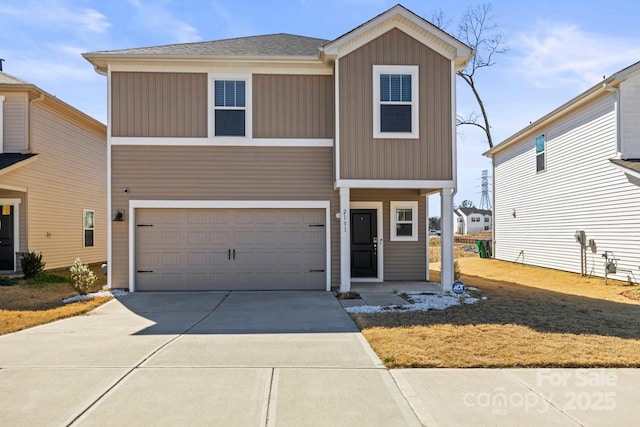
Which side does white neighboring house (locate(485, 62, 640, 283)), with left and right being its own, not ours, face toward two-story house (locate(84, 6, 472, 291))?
right

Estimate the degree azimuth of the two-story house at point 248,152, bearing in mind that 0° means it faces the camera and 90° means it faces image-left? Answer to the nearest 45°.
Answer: approximately 0°

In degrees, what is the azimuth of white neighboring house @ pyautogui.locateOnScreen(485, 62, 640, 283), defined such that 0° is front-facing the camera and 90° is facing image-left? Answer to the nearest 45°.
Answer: approximately 315°

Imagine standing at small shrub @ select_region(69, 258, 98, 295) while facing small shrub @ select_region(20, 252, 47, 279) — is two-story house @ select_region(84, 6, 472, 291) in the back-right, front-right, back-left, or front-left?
back-right

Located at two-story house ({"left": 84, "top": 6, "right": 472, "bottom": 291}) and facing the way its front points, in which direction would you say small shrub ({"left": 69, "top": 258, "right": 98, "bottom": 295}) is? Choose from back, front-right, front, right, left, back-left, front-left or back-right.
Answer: right

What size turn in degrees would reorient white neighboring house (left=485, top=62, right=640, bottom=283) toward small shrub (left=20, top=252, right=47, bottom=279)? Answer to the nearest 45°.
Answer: approximately 90° to its right

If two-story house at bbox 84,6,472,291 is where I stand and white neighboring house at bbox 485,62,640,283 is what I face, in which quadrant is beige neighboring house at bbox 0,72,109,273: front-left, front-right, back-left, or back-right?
back-left

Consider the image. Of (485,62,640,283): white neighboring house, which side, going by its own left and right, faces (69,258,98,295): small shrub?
right
